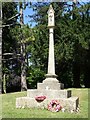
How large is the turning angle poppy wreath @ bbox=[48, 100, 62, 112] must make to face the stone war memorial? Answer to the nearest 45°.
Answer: approximately 180°

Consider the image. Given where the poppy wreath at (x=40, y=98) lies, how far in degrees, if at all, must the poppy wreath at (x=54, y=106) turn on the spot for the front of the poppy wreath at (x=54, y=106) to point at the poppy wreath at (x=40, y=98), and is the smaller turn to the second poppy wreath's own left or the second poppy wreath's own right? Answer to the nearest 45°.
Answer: approximately 135° to the second poppy wreath's own right

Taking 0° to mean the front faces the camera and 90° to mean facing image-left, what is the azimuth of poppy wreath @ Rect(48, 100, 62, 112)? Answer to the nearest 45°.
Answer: approximately 0°
